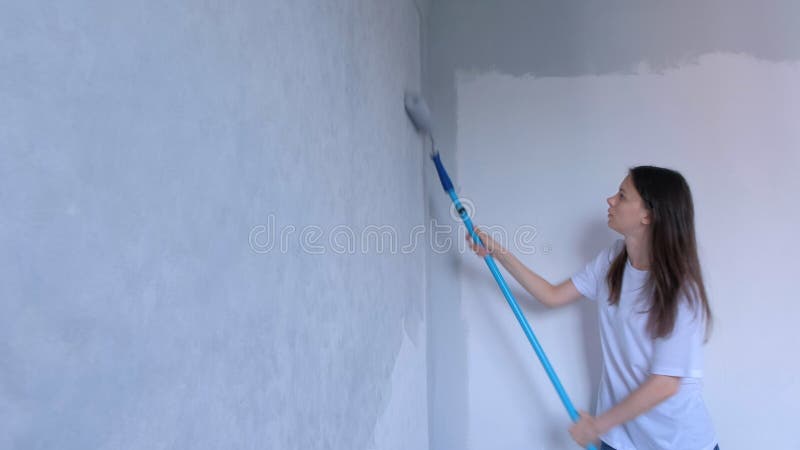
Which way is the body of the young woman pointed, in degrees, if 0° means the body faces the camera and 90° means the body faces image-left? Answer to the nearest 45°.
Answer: approximately 45°

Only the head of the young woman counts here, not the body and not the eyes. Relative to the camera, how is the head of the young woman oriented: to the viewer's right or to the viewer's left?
to the viewer's left
